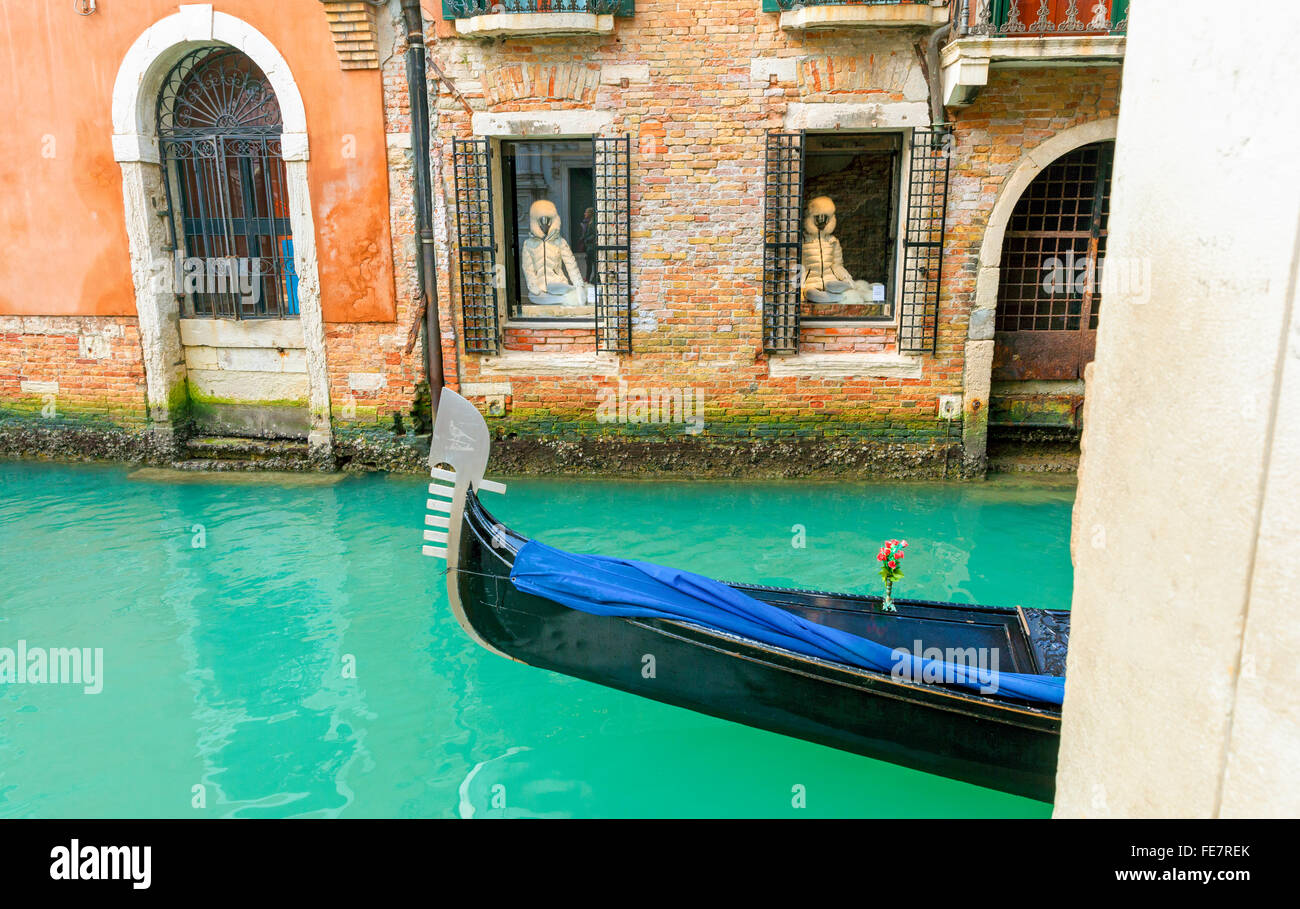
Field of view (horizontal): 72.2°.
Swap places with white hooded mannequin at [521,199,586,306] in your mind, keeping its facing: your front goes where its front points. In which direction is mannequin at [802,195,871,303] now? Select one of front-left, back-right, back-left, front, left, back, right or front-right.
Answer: left

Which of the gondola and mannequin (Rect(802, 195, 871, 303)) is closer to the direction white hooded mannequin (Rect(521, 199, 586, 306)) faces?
the gondola

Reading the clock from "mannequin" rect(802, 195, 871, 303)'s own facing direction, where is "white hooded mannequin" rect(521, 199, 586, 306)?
The white hooded mannequin is roughly at 3 o'clock from the mannequin.

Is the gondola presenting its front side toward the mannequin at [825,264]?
no

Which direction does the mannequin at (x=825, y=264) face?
toward the camera

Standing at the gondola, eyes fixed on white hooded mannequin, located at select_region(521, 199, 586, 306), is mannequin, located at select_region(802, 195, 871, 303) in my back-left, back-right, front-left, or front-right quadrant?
front-right

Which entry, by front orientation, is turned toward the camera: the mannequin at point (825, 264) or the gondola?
the mannequin

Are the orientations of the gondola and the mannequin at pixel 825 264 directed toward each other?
no

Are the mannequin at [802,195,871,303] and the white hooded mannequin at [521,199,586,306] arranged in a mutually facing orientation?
no

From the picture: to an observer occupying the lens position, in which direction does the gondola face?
facing away from the viewer and to the left of the viewer

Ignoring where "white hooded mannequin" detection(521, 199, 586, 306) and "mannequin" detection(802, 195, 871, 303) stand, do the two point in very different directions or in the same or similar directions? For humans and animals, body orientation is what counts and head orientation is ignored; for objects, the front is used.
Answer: same or similar directions

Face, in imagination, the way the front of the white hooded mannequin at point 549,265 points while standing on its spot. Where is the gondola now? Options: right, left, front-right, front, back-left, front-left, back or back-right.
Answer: front

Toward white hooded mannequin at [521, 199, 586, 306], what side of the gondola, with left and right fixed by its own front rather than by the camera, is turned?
front

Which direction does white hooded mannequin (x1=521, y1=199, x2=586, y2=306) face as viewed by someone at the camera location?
facing the viewer

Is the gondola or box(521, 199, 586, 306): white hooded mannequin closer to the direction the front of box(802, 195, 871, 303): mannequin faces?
the gondola

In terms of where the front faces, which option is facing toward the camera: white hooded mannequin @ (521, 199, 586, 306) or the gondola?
the white hooded mannequin
